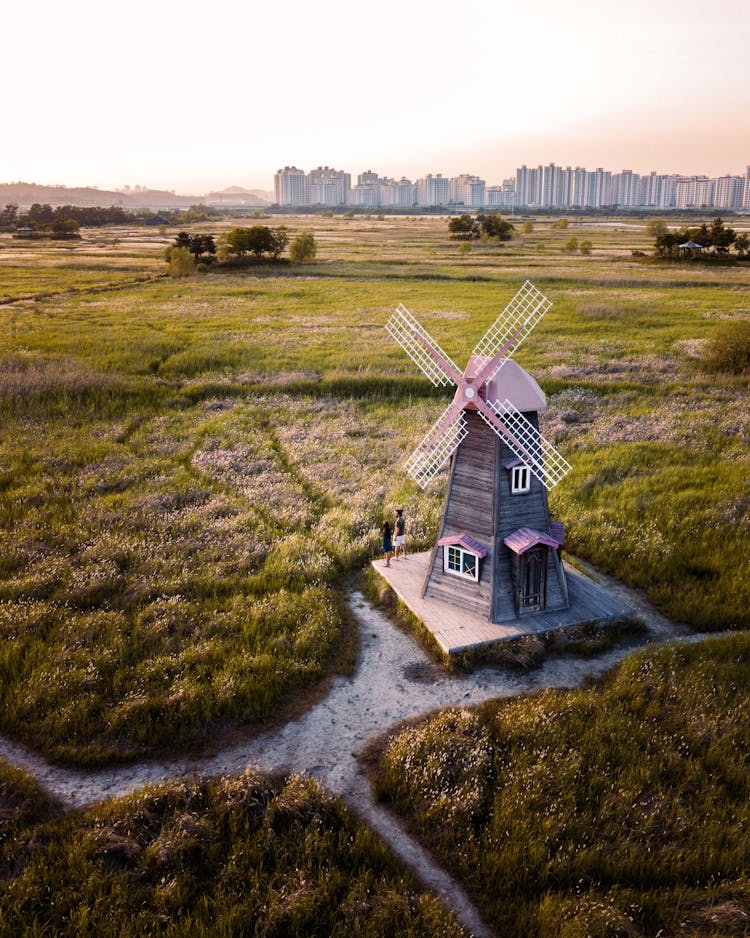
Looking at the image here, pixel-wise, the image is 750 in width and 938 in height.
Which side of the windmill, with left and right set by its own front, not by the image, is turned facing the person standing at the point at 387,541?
right

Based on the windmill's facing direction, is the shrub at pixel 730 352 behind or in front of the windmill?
behind
